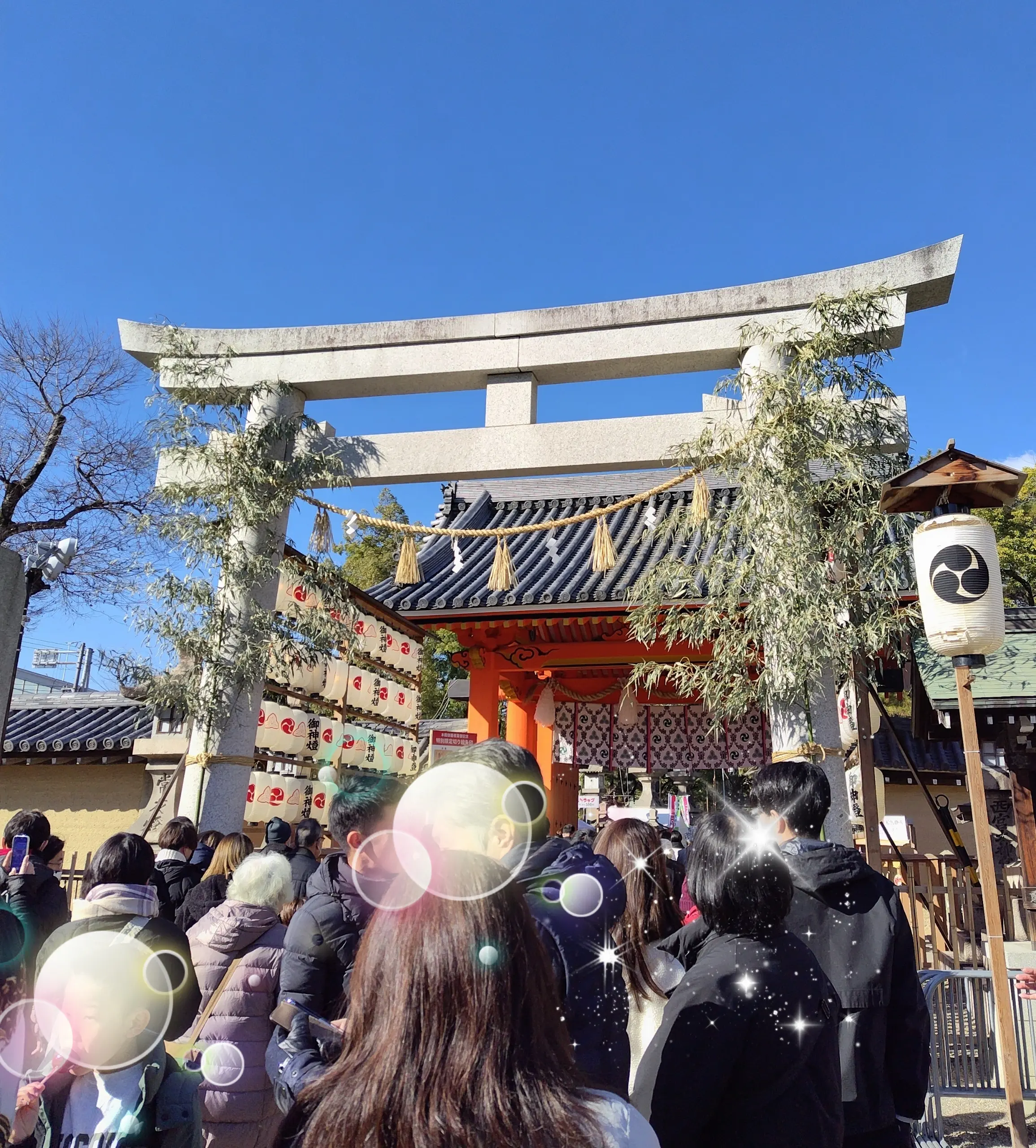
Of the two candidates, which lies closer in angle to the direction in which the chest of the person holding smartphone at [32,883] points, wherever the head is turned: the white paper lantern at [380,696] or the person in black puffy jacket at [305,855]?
the white paper lantern

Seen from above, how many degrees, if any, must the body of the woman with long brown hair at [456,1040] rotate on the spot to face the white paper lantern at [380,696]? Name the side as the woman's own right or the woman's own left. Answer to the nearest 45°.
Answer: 0° — they already face it

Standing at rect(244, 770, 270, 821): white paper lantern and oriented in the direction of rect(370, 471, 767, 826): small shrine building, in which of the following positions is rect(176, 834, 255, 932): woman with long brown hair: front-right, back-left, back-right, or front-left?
back-right

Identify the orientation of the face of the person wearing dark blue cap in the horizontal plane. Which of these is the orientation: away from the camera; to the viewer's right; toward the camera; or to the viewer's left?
away from the camera

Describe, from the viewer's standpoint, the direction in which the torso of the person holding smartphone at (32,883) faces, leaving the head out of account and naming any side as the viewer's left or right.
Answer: facing away from the viewer

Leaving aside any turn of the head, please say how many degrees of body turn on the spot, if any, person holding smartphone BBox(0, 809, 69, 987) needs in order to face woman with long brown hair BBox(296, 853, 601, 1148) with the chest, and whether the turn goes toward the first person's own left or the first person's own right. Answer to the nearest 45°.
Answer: approximately 180°

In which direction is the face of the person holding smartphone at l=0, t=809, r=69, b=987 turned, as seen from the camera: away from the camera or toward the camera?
away from the camera

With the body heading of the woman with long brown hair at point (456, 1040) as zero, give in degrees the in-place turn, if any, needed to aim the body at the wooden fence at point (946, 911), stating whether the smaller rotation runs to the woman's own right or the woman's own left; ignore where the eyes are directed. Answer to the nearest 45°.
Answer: approximately 45° to the woman's own right

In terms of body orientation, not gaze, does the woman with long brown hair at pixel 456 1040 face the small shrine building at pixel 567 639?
yes

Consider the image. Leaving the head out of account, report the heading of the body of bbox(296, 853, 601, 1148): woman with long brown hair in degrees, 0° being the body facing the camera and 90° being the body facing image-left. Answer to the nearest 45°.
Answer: approximately 180°
